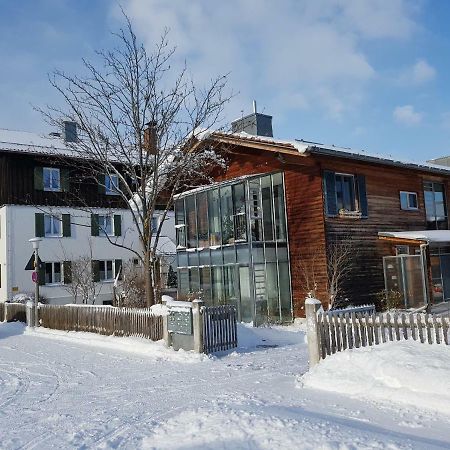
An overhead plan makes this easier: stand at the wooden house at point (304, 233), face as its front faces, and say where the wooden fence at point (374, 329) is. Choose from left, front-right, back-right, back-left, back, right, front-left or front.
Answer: front-left

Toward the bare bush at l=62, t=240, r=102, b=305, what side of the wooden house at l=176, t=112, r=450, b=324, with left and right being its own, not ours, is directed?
right

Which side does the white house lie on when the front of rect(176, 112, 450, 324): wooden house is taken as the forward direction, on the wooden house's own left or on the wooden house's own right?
on the wooden house's own right

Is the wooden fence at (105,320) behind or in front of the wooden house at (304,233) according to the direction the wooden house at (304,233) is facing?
in front

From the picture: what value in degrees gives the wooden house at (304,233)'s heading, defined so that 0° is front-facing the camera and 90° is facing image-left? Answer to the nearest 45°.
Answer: approximately 45°

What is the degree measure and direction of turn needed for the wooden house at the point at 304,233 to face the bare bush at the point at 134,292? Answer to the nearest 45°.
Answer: approximately 45° to its right
